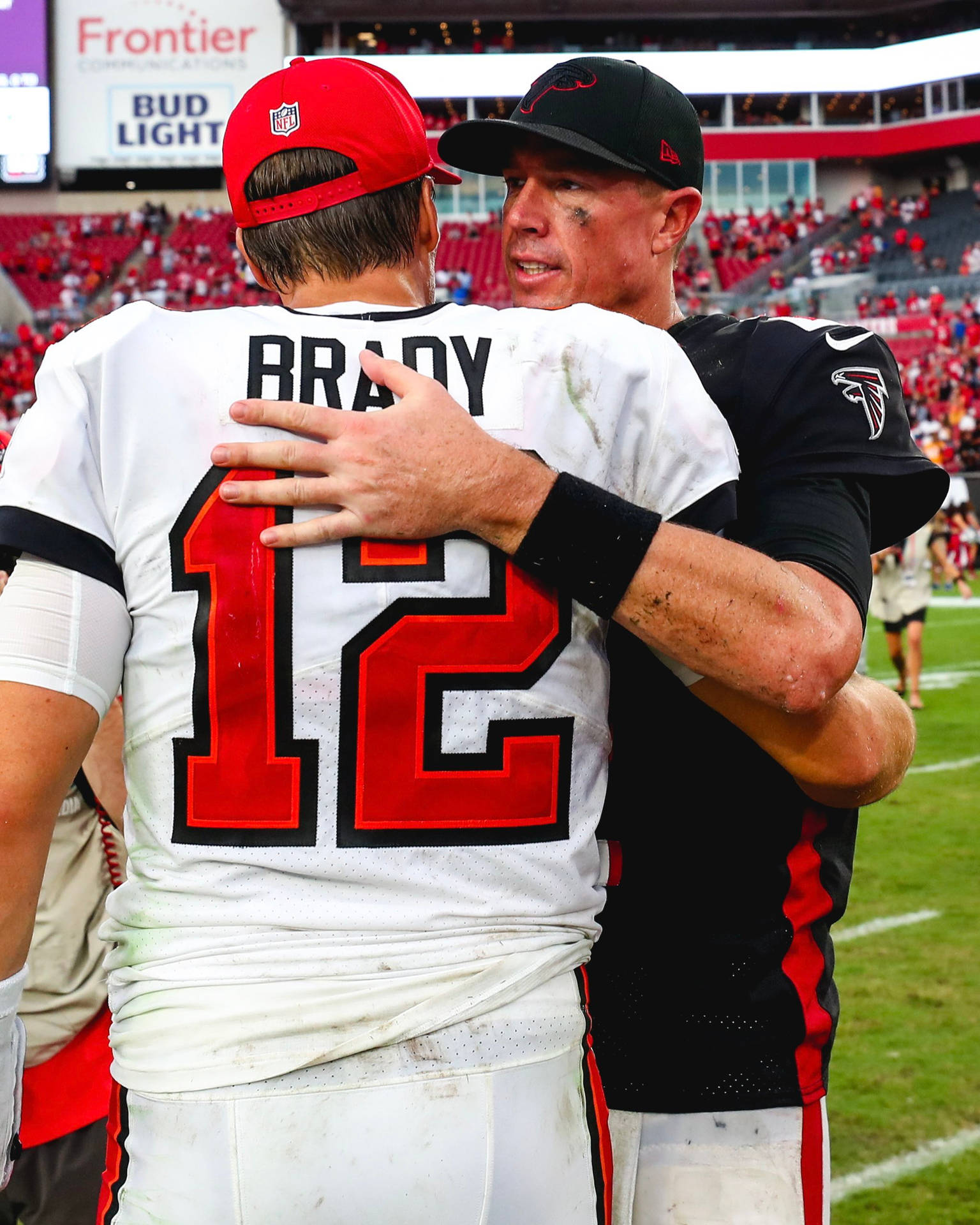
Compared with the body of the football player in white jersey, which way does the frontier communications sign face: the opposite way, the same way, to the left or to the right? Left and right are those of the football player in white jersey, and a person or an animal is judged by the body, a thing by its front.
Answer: the opposite way

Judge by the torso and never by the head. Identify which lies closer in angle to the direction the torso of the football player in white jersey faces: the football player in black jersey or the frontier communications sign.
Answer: the frontier communications sign

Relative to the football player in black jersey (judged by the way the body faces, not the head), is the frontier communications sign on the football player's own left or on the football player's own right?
on the football player's own right

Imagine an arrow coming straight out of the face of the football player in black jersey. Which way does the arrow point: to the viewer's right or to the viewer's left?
to the viewer's left

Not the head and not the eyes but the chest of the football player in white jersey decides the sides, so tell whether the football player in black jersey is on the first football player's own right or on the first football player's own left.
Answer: on the first football player's own right

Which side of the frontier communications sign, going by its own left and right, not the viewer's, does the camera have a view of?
front

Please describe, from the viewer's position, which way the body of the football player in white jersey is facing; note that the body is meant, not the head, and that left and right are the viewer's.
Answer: facing away from the viewer

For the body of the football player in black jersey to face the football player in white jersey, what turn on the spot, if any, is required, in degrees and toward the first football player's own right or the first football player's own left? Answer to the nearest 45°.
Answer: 0° — they already face them

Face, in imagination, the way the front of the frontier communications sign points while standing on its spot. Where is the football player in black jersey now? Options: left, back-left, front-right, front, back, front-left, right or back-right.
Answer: front

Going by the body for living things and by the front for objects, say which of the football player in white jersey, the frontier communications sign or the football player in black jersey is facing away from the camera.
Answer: the football player in white jersey

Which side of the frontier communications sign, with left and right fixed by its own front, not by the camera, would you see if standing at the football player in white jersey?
front

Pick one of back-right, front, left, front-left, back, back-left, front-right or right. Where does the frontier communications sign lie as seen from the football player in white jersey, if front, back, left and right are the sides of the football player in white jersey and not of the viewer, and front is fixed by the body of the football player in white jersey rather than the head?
front

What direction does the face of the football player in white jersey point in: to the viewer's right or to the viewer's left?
to the viewer's right
